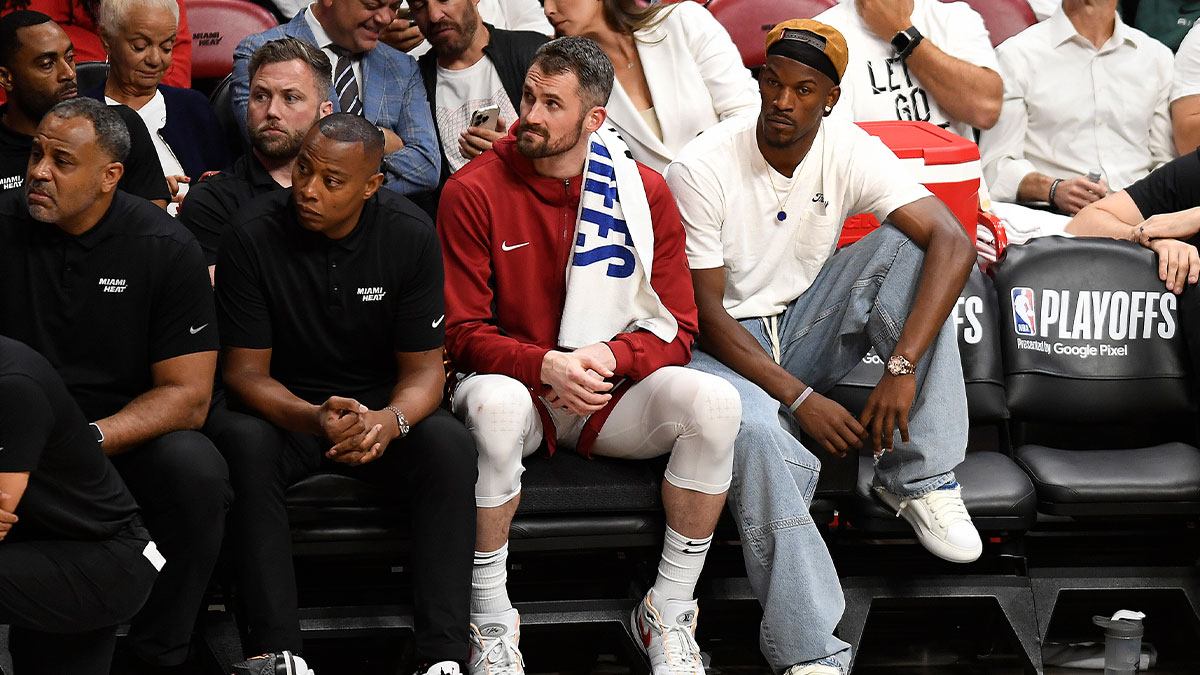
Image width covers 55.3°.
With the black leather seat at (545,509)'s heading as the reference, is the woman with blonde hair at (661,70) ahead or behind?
behind

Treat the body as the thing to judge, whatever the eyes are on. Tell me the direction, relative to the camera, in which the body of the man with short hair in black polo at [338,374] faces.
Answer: toward the camera

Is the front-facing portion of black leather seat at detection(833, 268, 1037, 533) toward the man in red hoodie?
no

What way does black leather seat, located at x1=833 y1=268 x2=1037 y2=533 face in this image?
toward the camera

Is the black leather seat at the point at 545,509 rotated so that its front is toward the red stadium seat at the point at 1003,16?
no

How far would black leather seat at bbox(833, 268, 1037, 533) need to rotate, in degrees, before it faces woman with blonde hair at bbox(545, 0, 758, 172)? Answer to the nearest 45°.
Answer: approximately 135° to its right

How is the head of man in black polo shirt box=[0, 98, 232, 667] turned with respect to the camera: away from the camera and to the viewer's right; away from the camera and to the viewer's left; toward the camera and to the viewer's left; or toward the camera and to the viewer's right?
toward the camera and to the viewer's left

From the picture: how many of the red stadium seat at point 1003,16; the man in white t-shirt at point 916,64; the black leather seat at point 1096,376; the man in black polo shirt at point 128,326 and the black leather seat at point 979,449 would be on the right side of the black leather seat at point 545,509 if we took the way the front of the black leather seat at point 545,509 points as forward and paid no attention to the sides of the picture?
1

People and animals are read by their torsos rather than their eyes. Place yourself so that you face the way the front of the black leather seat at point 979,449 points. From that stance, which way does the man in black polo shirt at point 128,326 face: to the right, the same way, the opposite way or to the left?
the same way

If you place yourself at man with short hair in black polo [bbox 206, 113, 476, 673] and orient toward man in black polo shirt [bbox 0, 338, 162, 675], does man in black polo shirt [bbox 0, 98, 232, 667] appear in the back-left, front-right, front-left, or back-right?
front-right

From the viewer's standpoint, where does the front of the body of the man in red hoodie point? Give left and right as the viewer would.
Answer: facing the viewer

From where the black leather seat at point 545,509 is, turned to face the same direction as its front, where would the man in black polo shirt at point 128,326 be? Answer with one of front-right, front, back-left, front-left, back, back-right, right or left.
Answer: right

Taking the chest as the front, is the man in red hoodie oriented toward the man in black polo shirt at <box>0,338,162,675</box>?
no

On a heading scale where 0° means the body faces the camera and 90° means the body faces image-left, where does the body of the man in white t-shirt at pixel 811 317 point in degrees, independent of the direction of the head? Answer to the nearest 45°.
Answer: approximately 0°

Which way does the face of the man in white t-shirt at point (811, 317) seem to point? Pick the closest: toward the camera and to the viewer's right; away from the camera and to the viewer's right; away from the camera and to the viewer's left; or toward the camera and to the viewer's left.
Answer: toward the camera and to the viewer's left

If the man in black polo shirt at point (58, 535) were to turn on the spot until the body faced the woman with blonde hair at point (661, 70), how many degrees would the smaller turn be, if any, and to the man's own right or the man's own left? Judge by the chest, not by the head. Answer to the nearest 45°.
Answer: approximately 135° to the man's own right

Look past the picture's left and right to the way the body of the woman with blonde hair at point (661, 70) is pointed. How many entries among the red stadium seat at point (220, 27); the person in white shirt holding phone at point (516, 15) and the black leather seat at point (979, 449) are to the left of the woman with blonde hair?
1

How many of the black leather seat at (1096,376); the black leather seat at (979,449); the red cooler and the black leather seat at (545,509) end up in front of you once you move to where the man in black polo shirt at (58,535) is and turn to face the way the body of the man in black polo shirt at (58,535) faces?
0

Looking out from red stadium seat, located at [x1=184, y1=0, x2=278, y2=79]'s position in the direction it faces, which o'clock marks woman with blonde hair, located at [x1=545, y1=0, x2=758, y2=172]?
The woman with blonde hair is roughly at 10 o'clock from the red stadium seat.
